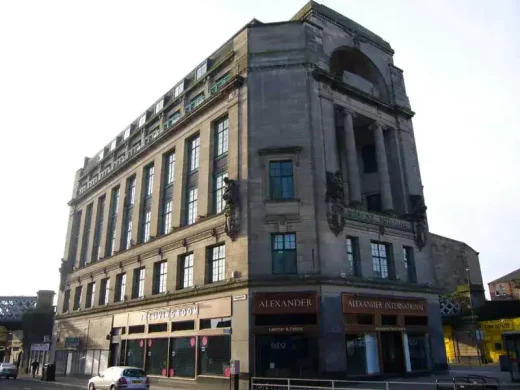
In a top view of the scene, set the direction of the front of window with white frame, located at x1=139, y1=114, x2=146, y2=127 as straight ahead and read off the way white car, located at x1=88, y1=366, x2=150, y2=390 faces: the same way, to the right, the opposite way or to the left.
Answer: to the right

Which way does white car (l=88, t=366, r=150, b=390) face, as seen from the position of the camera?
facing away from the viewer and to the left of the viewer

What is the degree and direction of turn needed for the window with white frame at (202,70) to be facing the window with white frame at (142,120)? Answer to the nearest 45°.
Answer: approximately 90° to its right

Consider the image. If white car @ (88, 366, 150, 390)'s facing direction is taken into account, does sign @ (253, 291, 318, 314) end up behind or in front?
behind

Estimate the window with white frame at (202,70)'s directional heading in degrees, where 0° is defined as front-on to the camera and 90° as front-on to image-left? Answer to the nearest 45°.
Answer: approximately 45°

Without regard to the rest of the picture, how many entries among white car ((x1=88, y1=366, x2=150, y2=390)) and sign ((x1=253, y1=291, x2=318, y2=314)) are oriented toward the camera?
1

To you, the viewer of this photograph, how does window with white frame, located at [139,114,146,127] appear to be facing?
facing the viewer and to the left of the viewer

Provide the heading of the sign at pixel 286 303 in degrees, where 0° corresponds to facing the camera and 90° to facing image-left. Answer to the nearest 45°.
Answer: approximately 0°
